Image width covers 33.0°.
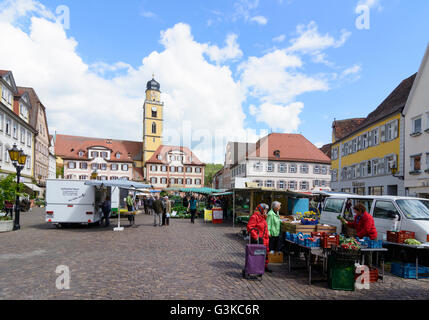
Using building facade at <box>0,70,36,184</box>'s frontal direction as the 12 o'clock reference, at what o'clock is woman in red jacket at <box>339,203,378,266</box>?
The woman in red jacket is roughly at 1 o'clock from the building facade.

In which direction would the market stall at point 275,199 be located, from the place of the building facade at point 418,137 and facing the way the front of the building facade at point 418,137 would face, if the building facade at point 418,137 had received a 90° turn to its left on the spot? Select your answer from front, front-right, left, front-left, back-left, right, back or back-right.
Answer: right

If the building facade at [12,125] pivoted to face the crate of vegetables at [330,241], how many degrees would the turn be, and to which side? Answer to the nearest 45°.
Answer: approximately 45° to its right

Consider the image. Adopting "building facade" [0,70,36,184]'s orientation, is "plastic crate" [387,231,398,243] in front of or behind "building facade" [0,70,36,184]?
in front

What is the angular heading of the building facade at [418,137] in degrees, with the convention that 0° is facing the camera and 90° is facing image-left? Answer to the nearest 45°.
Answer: approximately 45°

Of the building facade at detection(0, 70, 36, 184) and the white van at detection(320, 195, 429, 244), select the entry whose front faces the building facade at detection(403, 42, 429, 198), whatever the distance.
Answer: the building facade at detection(0, 70, 36, 184)

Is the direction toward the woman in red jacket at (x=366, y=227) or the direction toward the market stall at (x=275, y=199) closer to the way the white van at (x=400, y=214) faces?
the woman in red jacket

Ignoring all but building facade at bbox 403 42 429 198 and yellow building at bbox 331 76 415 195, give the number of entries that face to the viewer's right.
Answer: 0

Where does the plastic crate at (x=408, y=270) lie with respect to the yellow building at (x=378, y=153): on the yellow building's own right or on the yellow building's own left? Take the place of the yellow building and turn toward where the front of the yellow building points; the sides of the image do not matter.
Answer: on the yellow building's own left

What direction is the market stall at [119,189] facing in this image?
to the viewer's right

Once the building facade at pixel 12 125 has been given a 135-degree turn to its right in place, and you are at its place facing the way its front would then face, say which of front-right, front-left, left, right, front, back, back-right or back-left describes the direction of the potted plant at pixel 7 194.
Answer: left

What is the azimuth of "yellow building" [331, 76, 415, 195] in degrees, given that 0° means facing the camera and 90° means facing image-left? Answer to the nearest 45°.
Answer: approximately 45°

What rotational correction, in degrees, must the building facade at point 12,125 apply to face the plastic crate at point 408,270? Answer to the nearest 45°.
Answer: approximately 45° to its right

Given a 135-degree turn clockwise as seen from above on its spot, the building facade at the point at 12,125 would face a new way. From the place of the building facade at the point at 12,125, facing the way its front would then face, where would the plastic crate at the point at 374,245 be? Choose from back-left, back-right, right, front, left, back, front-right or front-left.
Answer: left

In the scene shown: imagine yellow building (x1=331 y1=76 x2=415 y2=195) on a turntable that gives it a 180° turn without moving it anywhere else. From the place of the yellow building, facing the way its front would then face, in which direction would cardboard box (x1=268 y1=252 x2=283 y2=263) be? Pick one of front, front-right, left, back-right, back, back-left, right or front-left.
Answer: back-right
